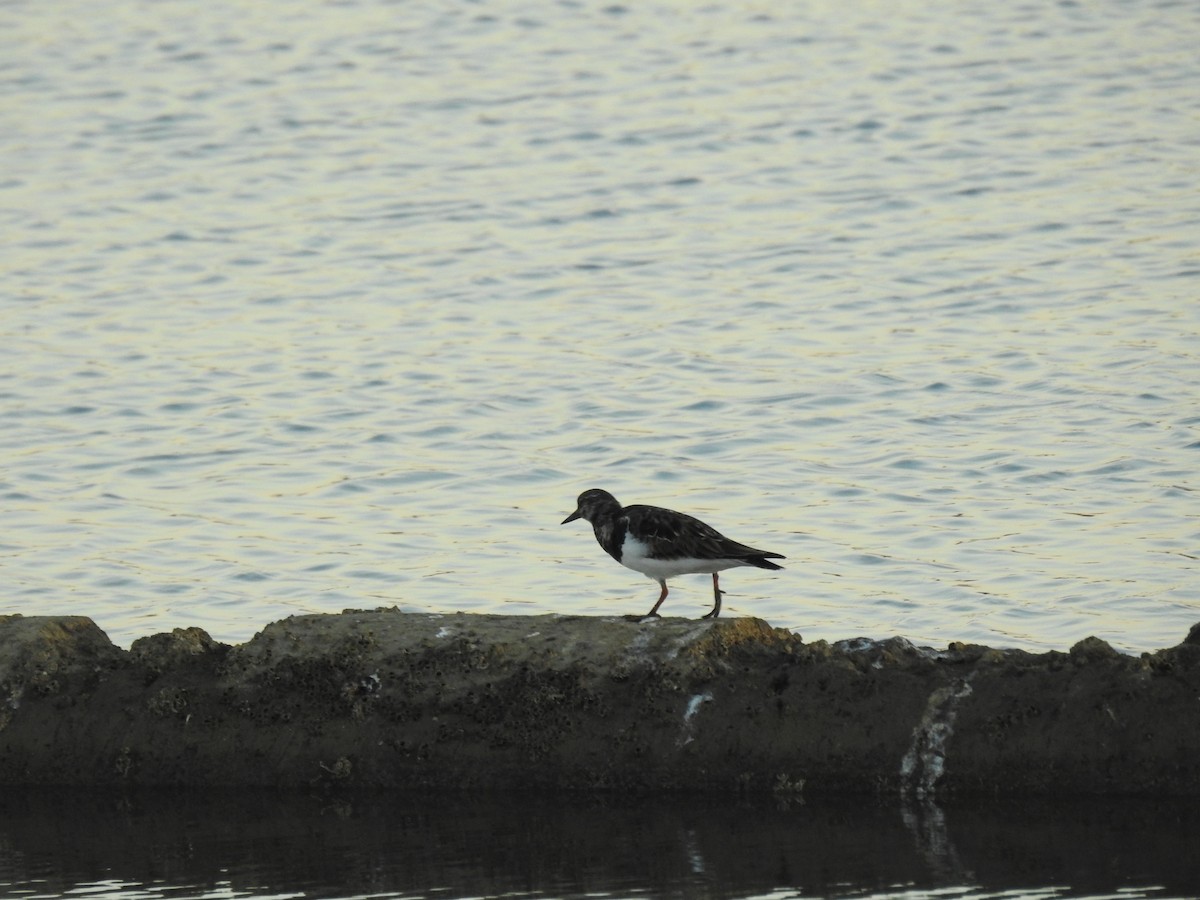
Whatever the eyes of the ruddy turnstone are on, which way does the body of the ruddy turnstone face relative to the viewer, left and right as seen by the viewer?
facing to the left of the viewer
